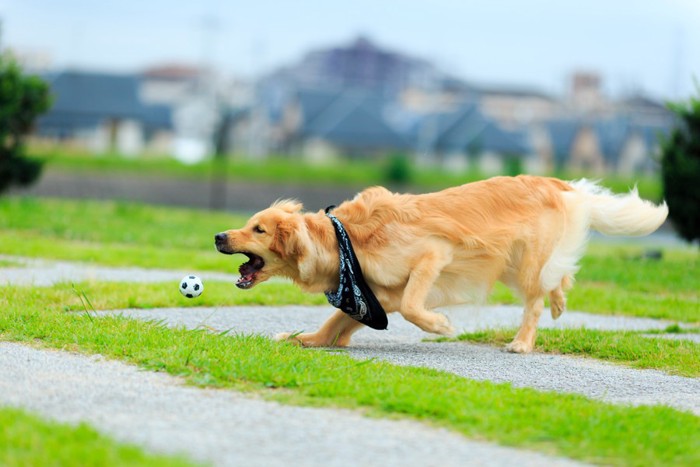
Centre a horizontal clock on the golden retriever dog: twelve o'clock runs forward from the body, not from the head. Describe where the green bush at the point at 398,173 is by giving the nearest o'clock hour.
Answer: The green bush is roughly at 3 o'clock from the golden retriever dog.

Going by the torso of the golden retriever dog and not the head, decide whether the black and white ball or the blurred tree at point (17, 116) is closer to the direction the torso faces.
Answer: the black and white ball

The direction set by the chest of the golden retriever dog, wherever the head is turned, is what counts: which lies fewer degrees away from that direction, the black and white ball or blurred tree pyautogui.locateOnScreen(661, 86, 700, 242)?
the black and white ball

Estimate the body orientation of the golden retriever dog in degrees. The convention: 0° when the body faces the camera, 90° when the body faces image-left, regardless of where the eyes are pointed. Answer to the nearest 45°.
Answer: approximately 90°

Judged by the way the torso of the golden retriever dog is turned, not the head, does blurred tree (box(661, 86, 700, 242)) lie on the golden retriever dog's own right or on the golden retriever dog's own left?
on the golden retriever dog's own right

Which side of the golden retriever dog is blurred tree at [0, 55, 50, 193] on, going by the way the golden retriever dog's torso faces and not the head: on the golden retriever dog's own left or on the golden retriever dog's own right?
on the golden retriever dog's own right

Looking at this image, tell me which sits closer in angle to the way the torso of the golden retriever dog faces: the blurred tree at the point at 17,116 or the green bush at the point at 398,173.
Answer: the blurred tree
